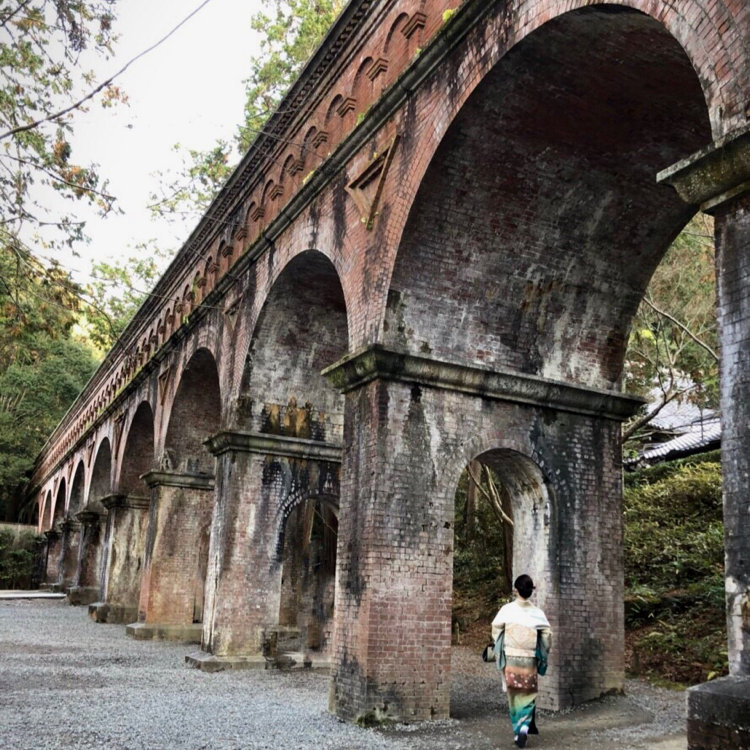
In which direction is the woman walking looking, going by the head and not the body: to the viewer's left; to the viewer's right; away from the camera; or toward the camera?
away from the camera

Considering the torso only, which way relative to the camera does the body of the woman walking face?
away from the camera

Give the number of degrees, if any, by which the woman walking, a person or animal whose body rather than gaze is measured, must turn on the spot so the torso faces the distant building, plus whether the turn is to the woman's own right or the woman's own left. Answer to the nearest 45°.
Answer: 0° — they already face it

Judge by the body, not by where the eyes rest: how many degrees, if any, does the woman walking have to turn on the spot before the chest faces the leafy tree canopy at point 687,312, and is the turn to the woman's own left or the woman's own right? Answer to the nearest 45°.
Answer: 0° — they already face it
